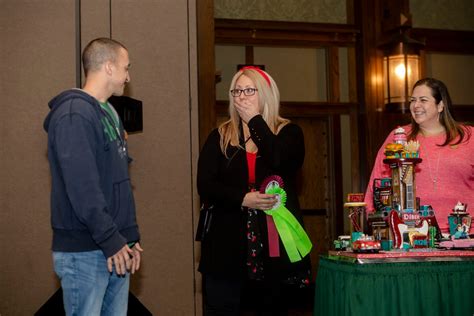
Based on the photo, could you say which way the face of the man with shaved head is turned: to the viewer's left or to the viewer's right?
to the viewer's right

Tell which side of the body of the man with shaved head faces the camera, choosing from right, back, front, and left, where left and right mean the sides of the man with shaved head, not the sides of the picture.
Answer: right

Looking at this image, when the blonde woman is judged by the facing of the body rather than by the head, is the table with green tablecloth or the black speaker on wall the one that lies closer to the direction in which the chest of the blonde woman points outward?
the table with green tablecloth

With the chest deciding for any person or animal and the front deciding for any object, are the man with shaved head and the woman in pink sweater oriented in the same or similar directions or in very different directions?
very different directions

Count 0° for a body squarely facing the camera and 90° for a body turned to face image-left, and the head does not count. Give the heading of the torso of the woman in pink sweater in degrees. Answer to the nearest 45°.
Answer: approximately 45°

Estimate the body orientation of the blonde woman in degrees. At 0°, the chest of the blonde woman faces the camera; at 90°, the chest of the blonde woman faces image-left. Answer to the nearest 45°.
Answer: approximately 0°

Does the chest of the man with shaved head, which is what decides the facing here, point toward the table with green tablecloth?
yes
